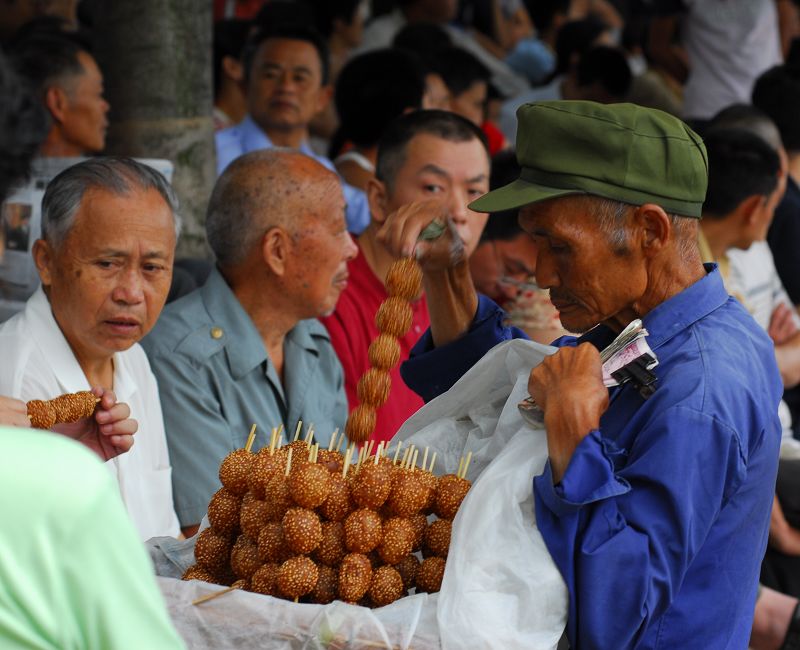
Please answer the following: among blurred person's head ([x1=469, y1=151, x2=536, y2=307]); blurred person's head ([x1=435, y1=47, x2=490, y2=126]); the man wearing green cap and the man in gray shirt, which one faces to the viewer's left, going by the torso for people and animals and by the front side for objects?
the man wearing green cap

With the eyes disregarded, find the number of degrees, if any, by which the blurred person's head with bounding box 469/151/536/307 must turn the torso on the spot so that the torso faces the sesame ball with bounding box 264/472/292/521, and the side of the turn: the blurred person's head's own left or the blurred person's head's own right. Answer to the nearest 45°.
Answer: approximately 45° to the blurred person's head's own right

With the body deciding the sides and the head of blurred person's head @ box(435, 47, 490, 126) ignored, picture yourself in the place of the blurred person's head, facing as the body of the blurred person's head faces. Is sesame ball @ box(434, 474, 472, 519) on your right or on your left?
on your right

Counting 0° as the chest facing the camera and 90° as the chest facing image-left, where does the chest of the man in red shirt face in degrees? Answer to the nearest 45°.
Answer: approximately 315°

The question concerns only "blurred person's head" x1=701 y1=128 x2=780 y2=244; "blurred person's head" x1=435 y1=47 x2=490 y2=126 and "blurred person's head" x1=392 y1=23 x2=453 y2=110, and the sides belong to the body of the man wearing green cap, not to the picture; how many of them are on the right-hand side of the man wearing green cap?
3

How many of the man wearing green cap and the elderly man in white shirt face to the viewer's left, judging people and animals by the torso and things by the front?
1

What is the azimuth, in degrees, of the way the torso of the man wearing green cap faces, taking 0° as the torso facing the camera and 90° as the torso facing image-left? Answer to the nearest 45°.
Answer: approximately 90°

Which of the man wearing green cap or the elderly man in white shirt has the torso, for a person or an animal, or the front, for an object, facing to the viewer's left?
the man wearing green cap

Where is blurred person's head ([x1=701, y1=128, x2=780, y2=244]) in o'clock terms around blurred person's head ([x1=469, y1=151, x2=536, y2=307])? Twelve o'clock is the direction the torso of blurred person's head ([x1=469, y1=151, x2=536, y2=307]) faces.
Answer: blurred person's head ([x1=701, y1=128, x2=780, y2=244]) is roughly at 10 o'clock from blurred person's head ([x1=469, y1=151, x2=536, y2=307]).
